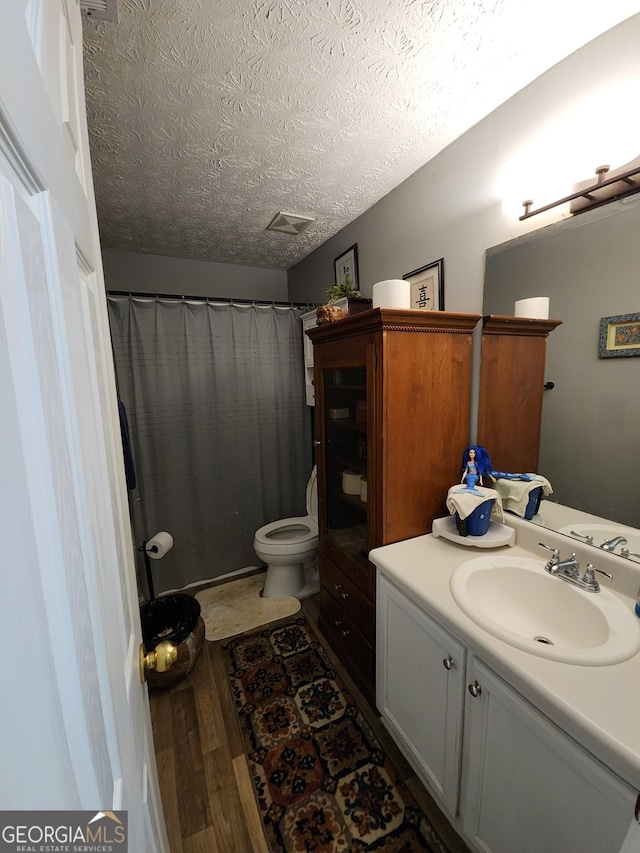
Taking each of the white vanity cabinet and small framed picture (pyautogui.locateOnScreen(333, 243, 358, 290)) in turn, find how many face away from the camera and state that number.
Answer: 0

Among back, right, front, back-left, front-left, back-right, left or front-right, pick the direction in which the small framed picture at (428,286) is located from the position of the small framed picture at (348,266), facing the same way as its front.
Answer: left

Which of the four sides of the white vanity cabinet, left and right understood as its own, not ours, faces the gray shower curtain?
right

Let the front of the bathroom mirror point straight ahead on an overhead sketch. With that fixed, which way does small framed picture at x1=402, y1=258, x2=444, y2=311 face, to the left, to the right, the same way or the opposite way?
the same way

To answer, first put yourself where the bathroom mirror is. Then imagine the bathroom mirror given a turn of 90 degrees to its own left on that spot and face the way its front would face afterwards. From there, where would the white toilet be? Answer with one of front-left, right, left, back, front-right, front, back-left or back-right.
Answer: back-right

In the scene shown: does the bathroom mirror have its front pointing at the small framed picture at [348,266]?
no

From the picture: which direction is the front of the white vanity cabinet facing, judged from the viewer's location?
facing the viewer and to the left of the viewer

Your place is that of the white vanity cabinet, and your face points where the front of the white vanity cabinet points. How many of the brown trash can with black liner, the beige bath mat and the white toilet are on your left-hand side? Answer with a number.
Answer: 0

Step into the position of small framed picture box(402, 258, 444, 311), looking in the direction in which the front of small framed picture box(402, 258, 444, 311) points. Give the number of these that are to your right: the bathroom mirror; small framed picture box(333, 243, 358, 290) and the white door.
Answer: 1

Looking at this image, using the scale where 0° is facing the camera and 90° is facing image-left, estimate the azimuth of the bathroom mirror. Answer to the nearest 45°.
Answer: approximately 45°
